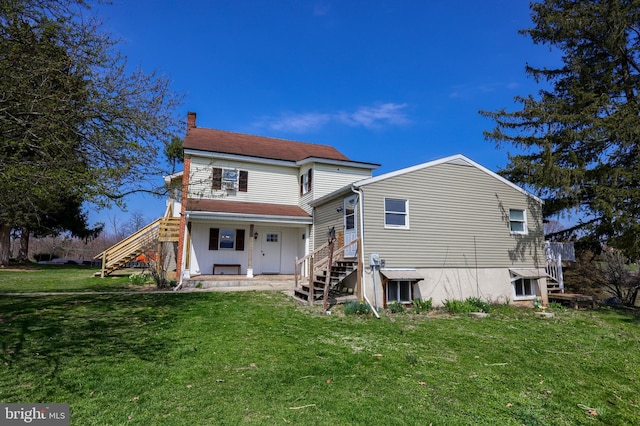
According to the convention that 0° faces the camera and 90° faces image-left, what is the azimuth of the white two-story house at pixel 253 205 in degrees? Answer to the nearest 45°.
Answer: approximately 0°

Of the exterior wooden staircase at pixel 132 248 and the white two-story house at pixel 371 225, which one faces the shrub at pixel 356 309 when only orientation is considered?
the white two-story house

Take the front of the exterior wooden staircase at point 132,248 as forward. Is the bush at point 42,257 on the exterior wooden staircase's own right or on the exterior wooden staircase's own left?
on the exterior wooden staircase's own right

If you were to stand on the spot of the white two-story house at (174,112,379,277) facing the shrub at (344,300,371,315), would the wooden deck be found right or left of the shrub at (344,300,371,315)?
left

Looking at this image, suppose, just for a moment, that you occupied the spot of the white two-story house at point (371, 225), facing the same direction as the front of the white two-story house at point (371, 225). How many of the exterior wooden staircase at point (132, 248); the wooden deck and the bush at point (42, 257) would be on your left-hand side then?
1

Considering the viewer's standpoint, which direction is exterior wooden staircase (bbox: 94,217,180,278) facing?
facing to the left of the viewer

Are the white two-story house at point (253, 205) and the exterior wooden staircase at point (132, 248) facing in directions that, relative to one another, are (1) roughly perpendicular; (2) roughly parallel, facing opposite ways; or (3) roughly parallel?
roughly perpendicular

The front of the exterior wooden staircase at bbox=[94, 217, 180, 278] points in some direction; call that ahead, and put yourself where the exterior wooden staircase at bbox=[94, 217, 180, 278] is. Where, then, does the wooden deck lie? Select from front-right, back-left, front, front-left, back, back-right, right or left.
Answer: back-left

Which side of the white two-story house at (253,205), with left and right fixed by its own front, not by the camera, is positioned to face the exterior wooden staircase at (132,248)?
right

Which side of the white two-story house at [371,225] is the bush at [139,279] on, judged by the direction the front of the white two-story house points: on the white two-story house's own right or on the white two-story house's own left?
on the white two-story house's own right

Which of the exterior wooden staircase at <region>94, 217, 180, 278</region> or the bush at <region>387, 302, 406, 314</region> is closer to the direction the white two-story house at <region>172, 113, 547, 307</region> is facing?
the bush
